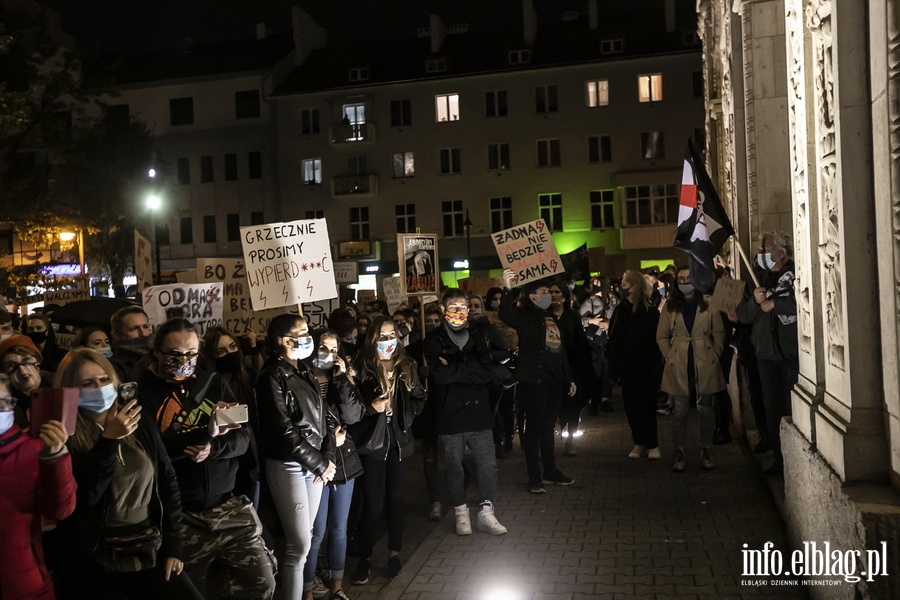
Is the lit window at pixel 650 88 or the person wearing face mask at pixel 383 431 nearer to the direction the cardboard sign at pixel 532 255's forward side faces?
the person wearing face mask

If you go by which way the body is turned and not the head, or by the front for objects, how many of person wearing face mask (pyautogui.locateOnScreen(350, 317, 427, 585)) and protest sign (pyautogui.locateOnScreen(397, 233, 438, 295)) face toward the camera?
2

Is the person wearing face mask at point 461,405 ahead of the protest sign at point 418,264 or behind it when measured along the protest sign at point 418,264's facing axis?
ahead

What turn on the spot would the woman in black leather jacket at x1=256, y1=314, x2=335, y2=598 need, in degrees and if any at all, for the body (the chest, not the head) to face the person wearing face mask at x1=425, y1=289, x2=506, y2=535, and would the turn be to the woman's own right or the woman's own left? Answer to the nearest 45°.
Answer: approximately 90° to the woman's own left

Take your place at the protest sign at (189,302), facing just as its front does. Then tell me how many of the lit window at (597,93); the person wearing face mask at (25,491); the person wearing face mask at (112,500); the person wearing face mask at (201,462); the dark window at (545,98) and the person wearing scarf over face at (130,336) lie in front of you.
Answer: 4

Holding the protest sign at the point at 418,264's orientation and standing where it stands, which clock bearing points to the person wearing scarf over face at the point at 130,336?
The person wearing scarf over face is roughly at 1 o'clock from the protest sign.

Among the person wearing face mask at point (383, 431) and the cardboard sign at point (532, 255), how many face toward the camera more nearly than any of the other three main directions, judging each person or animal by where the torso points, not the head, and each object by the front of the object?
2

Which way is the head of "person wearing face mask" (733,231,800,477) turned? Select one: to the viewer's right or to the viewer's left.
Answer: to the viewer's left

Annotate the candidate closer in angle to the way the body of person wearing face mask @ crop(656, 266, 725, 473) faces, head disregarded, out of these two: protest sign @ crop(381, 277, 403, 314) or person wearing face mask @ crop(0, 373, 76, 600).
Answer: the person wearing face mask

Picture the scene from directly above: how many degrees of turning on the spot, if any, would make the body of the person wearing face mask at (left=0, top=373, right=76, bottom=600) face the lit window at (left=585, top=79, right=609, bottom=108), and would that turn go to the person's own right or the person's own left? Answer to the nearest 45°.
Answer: approximately 90° to the person's own left

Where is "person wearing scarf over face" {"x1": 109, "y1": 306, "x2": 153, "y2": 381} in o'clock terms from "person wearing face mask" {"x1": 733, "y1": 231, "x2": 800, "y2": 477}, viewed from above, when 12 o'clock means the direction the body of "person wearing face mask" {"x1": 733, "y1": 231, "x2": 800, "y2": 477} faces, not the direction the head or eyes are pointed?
"person wearing scarf over face" {"x1": 109, "y1": 306, "x2": 153, "y2": 381} is roughly at 12 o'clock from "person wearing face mask" {"x1": 733, "y1": 231, "x2": 800, "y2": 477}.

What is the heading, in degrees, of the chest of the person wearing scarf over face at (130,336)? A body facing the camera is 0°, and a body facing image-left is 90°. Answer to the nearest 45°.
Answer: approximately 315°
